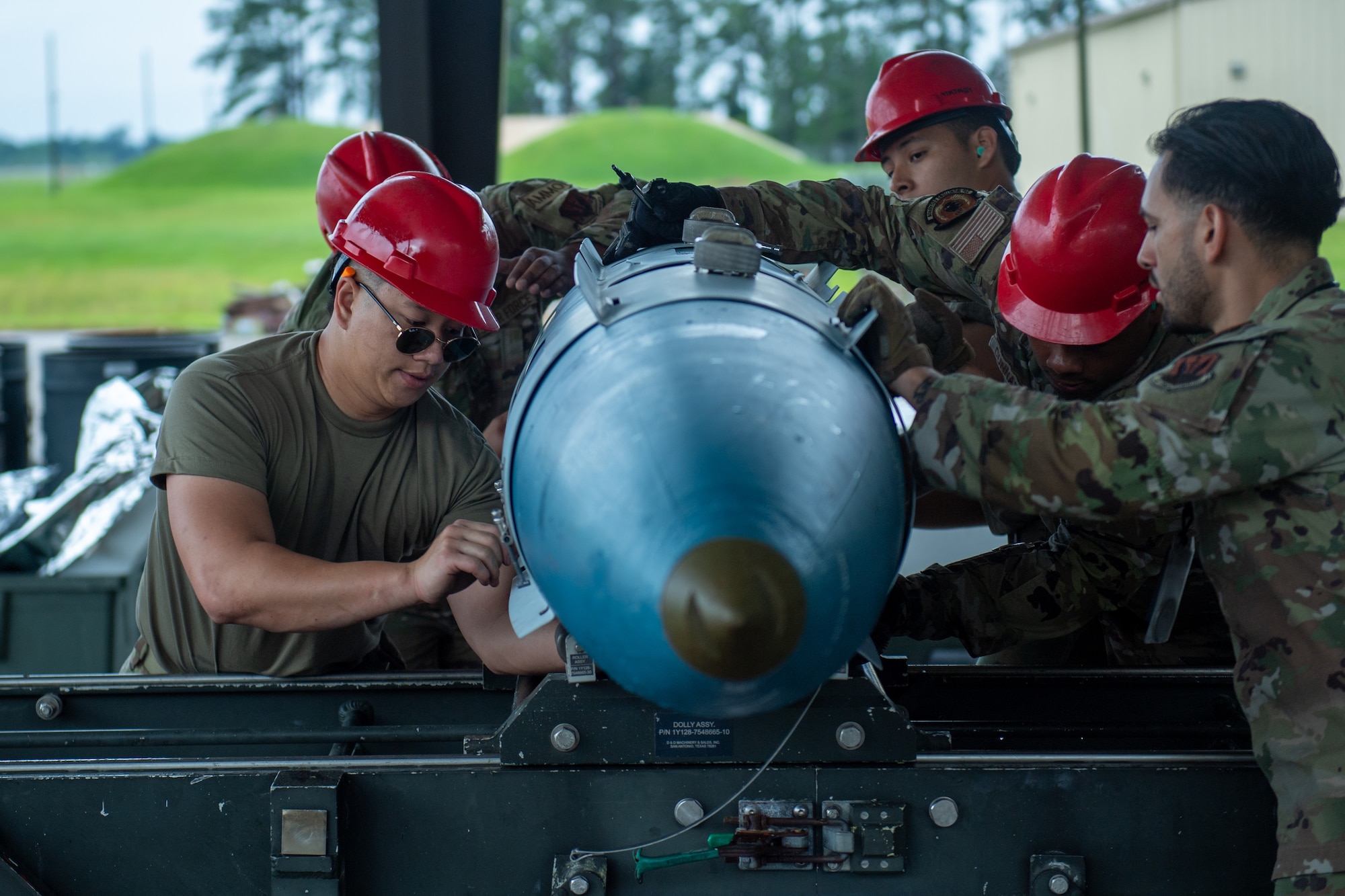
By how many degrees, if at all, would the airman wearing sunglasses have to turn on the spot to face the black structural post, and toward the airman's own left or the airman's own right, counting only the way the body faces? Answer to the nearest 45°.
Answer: approximately 135° to the airman's own left

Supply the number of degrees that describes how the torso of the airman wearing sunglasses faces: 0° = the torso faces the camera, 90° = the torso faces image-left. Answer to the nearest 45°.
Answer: approximately 315°

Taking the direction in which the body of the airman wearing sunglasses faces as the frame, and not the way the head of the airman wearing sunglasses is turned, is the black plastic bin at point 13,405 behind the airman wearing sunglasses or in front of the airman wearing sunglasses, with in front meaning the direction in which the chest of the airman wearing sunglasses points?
behind

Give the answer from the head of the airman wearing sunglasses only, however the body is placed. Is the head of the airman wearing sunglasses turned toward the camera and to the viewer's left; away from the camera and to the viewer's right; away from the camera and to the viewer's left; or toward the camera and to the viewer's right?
toward the camera and to the viewer's right

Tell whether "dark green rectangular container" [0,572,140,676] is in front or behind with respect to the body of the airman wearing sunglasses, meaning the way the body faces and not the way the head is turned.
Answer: behind

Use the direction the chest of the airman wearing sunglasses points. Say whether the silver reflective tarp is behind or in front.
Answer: behind
